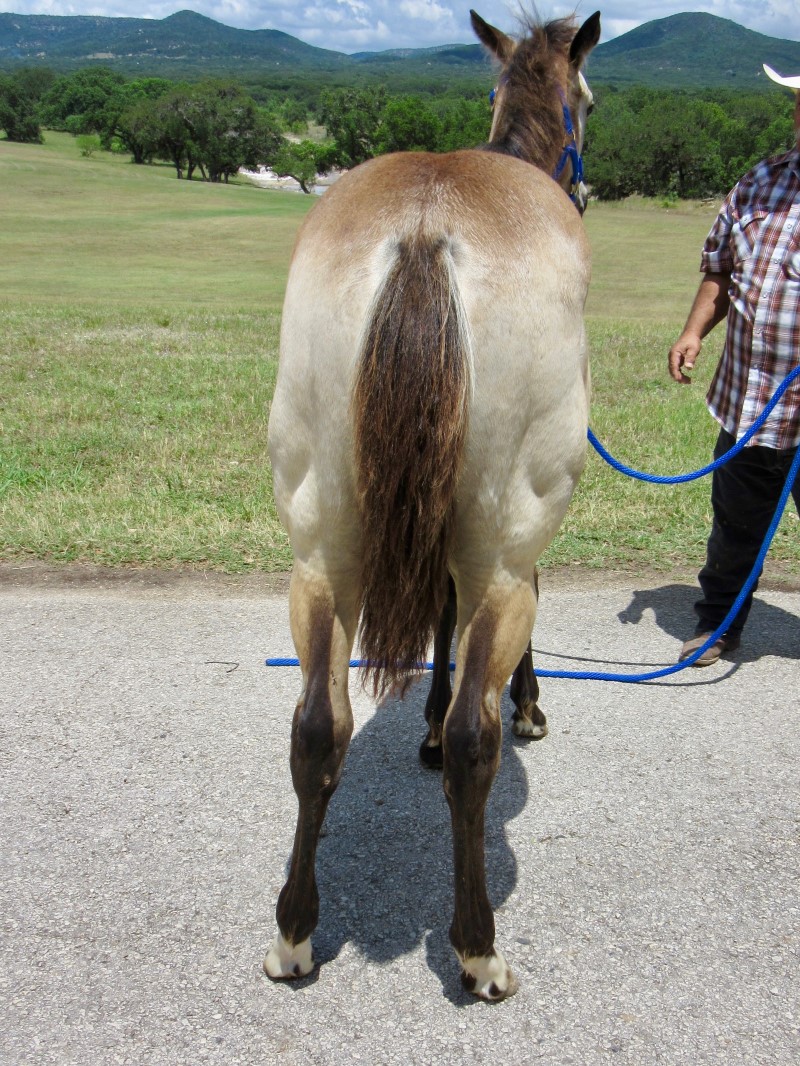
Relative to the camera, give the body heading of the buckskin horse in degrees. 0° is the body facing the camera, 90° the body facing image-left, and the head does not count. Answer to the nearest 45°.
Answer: approximately 180°

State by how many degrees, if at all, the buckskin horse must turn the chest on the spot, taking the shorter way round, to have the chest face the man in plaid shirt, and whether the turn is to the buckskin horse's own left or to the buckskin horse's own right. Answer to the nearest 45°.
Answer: approximately 45° to the buckskin horse's own right
